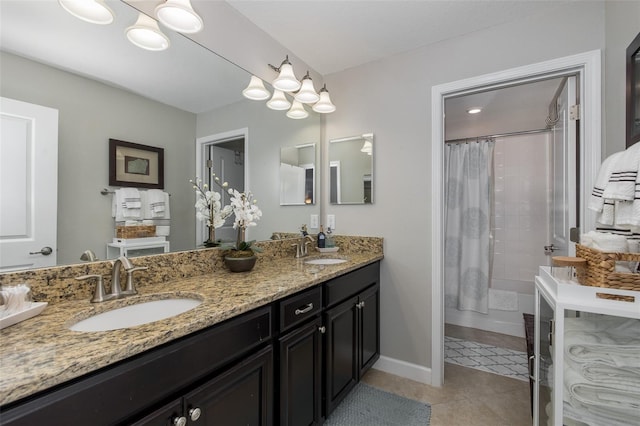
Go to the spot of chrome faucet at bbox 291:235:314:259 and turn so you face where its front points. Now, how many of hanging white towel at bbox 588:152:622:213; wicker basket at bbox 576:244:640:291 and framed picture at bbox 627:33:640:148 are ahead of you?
3

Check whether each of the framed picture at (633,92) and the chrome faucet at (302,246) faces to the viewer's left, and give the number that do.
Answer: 1

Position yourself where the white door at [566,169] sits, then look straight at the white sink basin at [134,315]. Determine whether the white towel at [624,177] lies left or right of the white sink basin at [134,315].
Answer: left

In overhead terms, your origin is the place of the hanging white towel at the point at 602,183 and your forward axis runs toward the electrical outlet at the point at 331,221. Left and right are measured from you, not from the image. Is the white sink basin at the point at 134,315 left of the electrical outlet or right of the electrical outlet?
left

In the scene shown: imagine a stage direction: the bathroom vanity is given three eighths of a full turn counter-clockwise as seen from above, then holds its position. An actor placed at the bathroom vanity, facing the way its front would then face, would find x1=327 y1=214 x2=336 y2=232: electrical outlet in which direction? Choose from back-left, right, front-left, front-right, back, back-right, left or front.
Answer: front-right

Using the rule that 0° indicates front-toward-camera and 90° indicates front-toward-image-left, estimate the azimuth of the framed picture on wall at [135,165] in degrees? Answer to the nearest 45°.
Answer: approximately 315°
